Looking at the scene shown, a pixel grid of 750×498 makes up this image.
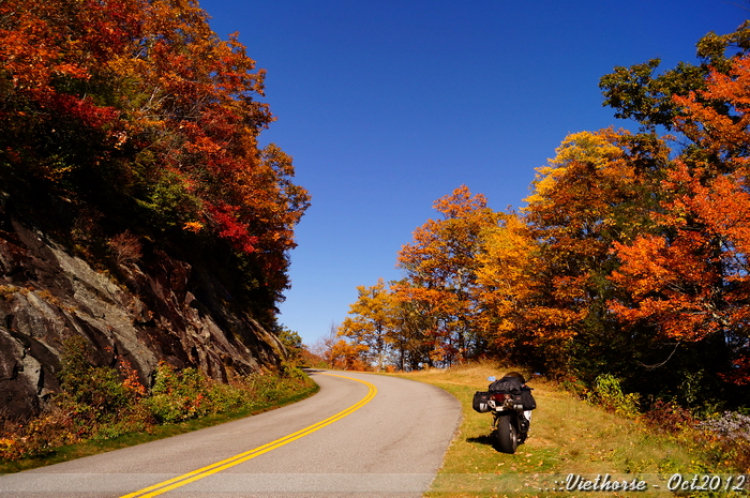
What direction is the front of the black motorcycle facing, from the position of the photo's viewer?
facing away from the viewer

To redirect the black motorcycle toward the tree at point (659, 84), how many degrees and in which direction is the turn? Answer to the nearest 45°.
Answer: approximately 45° to its right

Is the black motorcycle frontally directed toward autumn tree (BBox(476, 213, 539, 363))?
yes
